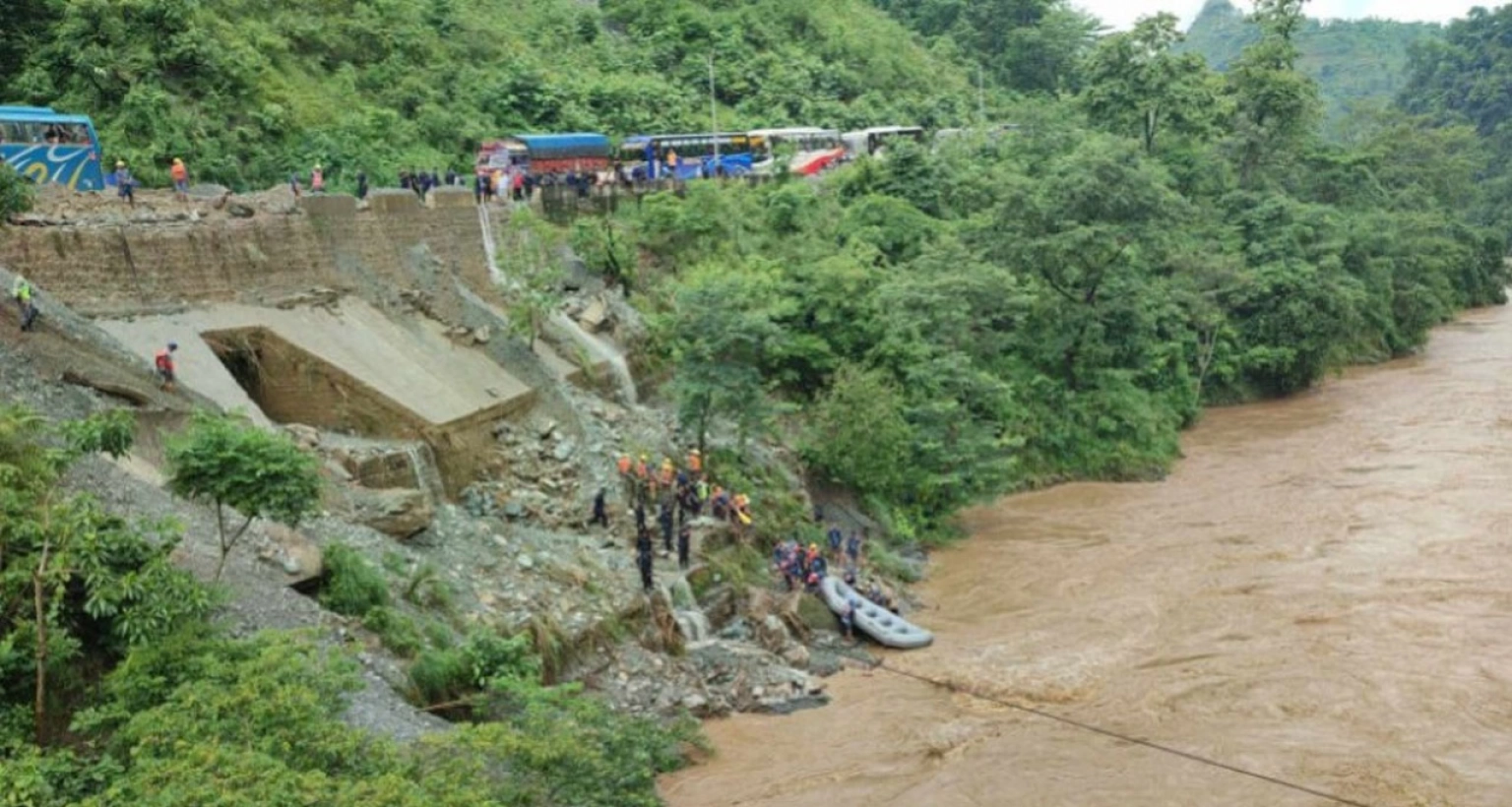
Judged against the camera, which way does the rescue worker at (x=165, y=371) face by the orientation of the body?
to the viewer's right

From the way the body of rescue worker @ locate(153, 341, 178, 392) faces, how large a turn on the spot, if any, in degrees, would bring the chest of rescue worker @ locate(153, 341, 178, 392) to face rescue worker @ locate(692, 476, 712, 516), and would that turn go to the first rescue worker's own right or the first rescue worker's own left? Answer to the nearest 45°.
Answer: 0° — they already face them

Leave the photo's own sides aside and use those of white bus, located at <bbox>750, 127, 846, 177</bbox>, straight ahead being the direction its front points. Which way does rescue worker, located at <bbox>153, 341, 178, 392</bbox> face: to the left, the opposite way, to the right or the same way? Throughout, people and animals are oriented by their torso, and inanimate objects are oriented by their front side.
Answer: the opposite way

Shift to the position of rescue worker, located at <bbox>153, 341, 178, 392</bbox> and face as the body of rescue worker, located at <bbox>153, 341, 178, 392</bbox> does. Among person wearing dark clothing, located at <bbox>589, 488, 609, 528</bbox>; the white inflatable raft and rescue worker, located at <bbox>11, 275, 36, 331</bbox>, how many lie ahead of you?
2
